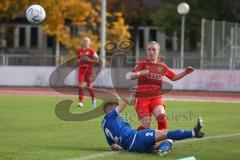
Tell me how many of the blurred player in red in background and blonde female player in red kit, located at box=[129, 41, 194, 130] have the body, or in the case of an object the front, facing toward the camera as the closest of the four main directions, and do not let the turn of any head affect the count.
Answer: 2

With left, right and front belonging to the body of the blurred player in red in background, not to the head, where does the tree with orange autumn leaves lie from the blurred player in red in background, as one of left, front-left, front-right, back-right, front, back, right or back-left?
back

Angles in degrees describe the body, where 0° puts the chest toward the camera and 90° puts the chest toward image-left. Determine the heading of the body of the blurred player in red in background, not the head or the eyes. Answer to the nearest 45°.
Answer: approximately 0°

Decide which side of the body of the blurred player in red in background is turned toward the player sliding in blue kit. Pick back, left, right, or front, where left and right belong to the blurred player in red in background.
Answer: front

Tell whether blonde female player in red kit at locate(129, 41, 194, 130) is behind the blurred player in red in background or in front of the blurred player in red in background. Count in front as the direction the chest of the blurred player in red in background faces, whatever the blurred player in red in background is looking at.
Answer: in front
